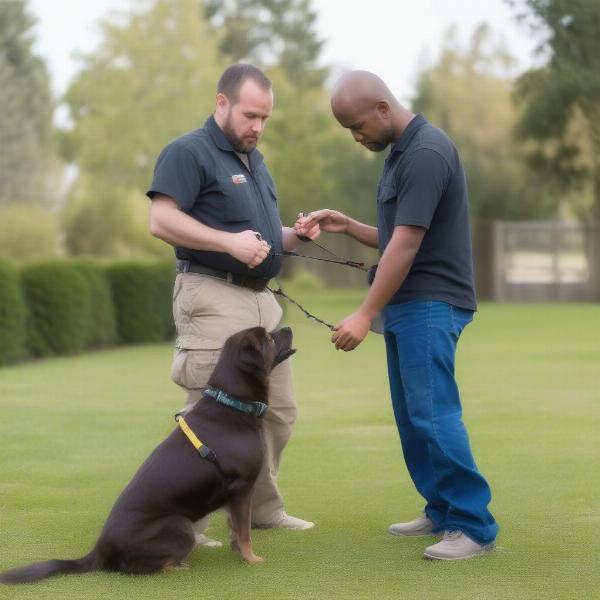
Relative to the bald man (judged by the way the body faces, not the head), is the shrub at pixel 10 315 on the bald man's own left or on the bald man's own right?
on the bald man's own right

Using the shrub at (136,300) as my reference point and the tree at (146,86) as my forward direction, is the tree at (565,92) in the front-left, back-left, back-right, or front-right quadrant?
front-right

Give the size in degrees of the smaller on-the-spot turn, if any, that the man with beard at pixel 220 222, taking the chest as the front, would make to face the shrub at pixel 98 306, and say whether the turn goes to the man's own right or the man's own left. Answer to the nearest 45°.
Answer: approximately 135° to the man's own left

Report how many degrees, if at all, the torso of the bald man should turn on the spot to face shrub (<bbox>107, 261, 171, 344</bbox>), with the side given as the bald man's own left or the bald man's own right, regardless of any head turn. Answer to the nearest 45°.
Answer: approximately 90° to the bald man's own right

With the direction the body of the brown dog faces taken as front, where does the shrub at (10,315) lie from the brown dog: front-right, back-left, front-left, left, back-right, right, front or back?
left

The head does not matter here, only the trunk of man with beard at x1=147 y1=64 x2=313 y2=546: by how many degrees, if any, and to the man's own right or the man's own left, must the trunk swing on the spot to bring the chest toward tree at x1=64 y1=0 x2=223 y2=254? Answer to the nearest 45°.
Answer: approximately 135° to the man's own left

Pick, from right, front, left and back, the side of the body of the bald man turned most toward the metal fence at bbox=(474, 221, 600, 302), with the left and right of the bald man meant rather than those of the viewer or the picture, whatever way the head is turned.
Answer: right

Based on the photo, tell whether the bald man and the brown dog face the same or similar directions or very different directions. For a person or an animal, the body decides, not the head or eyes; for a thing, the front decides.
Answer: very different directions

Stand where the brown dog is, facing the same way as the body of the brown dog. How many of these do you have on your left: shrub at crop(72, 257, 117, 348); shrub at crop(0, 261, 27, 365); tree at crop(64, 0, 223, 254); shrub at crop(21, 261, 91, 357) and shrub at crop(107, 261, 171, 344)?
5

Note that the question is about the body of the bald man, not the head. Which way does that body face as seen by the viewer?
to the viewer's left

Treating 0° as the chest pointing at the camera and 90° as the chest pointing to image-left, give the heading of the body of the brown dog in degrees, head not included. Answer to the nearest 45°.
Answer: approximately 270°

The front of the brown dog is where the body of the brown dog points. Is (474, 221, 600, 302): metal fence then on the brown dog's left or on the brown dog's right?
on the brown dog's left

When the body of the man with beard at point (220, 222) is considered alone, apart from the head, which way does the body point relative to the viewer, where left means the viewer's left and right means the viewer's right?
facing the viewer and to the right of the viewer
